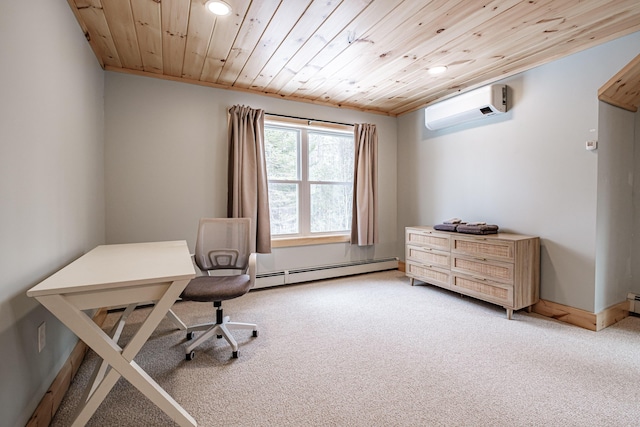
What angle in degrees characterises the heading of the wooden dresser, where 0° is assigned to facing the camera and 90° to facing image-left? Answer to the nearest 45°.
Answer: approximately 45°

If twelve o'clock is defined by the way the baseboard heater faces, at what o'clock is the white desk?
The white desk is roughly at 2 o'clock from the baseboard heater.

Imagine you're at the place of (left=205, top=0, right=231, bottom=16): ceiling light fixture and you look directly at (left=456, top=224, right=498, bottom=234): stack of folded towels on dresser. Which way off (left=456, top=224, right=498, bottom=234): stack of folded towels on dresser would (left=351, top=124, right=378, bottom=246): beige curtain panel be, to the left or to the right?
left

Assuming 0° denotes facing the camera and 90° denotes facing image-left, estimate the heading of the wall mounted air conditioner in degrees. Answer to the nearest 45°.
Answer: approximately 45°

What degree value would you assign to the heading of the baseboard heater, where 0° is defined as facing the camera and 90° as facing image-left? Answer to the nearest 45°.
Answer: approximately 315°

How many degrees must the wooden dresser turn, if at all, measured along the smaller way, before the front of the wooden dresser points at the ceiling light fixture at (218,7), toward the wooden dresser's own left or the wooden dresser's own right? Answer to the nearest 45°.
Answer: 0° — it already faces it
